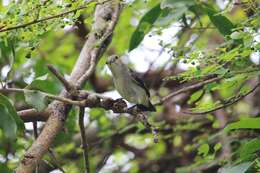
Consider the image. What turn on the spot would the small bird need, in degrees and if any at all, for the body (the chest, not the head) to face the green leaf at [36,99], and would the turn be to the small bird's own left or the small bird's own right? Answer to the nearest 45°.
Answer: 0° — it already faces it

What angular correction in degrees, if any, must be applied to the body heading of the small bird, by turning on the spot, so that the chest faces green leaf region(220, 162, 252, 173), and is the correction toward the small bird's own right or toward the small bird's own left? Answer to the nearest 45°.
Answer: approximately 90° to the small bird's own left

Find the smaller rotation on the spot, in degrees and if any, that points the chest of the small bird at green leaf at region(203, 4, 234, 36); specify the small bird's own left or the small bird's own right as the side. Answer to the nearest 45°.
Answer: approximately 135° to the small bird's own left

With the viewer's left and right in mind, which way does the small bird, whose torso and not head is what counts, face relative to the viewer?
facing the viewer and to the left of the viewer

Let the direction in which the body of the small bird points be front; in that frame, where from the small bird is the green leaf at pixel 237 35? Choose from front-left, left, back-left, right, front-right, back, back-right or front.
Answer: left

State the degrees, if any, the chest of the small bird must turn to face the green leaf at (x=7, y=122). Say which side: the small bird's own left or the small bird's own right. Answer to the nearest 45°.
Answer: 0° — it already faces it
